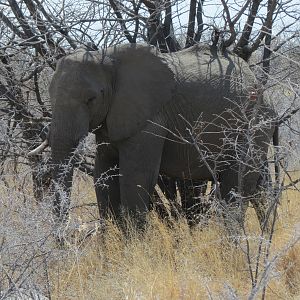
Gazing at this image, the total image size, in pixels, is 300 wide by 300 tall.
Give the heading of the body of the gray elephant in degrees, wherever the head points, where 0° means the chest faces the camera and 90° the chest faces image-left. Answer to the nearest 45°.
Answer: approximately 90°
